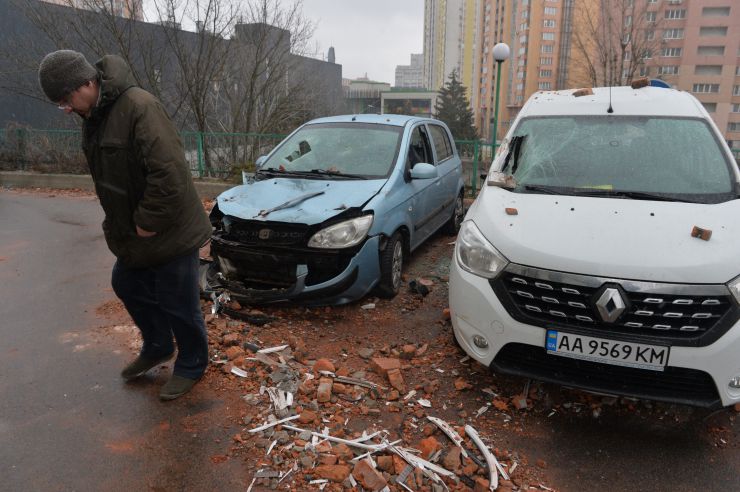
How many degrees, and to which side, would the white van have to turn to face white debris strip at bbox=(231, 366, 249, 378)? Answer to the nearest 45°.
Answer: approximately 90° to its right

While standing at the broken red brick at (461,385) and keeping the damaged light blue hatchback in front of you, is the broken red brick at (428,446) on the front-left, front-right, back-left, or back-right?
back-left

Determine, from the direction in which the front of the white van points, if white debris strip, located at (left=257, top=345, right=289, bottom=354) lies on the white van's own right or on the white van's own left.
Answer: on the white van's own right

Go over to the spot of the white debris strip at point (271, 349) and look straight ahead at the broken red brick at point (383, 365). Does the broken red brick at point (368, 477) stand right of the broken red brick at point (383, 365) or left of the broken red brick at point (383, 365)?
right

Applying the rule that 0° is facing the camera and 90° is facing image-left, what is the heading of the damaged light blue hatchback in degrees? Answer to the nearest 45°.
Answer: approximately 45°

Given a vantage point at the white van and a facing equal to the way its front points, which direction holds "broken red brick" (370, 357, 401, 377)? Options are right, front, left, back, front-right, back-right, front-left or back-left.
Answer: right

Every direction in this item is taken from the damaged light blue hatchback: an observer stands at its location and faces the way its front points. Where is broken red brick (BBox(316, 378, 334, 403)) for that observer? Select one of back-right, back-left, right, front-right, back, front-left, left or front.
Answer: front-left

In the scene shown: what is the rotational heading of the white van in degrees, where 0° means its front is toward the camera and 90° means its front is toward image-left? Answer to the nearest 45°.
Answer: approximately 0°

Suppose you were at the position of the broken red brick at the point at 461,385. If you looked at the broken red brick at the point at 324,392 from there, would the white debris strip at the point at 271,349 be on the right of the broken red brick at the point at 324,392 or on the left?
right

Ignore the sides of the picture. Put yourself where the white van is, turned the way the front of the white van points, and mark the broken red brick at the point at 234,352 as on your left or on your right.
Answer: on your right
